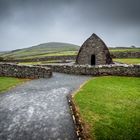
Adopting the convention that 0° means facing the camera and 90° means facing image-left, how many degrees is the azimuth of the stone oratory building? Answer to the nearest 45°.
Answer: approximately 0°

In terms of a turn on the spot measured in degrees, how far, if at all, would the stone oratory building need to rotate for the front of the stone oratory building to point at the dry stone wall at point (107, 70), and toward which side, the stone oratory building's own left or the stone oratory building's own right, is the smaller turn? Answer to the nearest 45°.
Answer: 0° — it already faces it

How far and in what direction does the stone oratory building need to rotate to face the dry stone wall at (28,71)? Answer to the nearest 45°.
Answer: approximately 45° to its right
